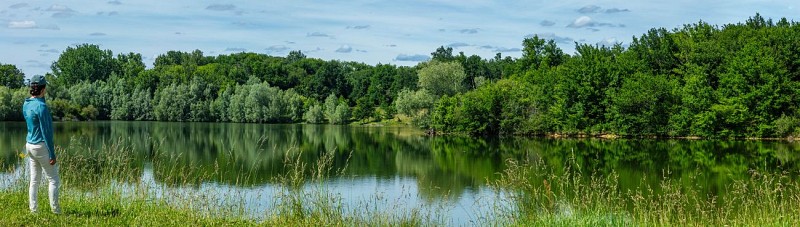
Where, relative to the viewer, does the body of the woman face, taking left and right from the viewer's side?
facing away from the viewer and to the right of the viewer
